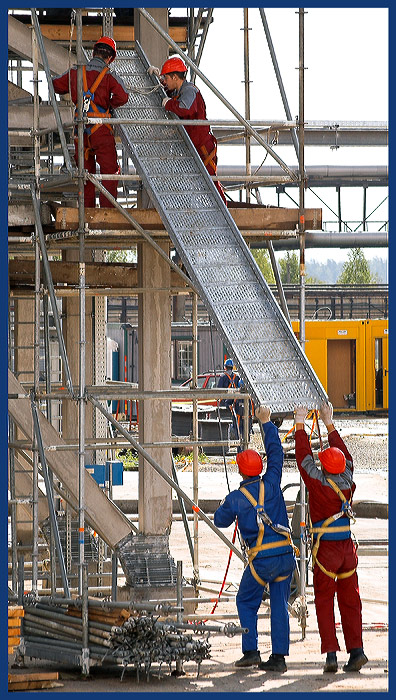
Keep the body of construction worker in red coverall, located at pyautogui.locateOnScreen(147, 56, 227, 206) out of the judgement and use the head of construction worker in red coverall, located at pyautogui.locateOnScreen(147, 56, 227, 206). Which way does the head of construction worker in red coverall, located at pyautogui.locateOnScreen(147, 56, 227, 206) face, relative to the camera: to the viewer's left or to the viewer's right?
to the viewer's left

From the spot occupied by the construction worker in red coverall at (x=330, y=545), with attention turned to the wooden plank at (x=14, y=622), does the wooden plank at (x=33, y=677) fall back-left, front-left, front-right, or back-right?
front-left

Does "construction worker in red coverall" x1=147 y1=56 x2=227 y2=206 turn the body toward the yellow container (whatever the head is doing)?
no

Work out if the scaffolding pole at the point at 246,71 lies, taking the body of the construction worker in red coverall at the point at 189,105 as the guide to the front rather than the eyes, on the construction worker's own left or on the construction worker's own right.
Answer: on the construction worker's own right

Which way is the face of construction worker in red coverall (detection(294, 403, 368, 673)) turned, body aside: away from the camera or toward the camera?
away from the camera

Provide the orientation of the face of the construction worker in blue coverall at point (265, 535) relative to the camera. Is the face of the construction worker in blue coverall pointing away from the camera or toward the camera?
away from the camera

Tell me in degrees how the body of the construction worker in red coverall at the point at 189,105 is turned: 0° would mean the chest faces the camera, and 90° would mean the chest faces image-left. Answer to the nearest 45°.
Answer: approximately 90°
